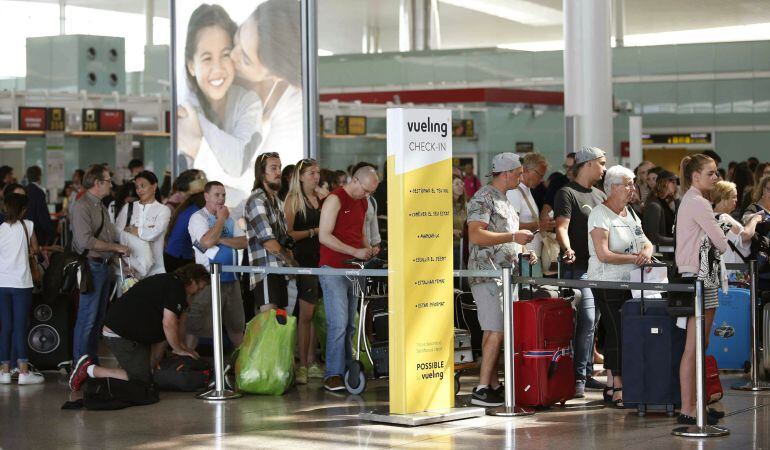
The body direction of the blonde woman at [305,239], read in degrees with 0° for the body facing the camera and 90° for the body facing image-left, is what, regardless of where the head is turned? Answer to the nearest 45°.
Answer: approximately 315°

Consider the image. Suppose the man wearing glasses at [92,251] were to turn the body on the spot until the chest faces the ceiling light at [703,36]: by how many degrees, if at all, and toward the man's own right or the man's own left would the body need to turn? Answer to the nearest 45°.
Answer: approximately 45° to the man's own left

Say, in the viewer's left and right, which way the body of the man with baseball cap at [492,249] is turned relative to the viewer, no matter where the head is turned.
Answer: facing to the right of the viewer

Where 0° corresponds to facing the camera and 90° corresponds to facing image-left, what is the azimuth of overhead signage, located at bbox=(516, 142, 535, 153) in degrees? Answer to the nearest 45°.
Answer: approximately 0°

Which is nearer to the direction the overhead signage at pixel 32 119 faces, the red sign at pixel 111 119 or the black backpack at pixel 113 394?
the black backpack

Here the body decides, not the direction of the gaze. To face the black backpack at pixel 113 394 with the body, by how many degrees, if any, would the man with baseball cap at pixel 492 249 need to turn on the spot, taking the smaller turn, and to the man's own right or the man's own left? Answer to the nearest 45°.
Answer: approximately 180°

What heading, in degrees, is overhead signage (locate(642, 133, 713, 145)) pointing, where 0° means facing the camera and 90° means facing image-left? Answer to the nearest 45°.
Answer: approximately 0°
